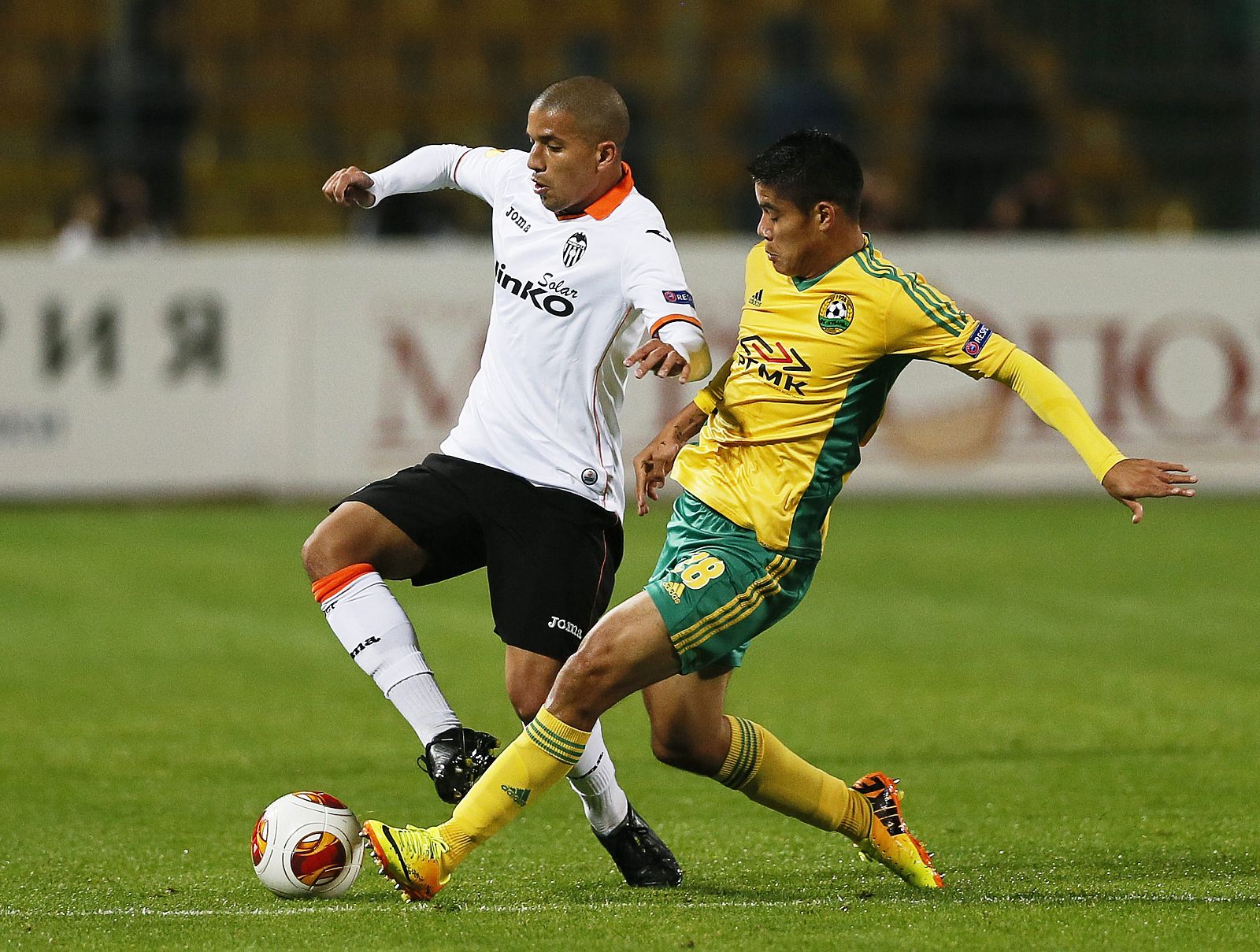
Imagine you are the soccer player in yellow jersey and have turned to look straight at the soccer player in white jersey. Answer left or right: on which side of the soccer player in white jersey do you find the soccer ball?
left

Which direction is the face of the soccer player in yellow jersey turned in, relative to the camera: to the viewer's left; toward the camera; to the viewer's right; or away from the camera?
to the viewer's left

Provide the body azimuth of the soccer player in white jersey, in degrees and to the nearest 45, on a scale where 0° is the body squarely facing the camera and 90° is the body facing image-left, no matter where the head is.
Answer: approximately 45°

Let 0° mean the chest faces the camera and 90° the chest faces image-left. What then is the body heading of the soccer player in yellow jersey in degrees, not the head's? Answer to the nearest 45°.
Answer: approximately 45°

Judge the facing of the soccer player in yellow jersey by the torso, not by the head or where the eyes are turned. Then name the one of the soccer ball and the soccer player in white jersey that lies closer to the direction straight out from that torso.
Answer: the soccer ball

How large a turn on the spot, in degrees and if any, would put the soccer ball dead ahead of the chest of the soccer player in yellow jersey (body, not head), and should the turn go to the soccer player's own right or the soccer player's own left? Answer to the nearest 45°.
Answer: approximately 45° to the soccer player's own right

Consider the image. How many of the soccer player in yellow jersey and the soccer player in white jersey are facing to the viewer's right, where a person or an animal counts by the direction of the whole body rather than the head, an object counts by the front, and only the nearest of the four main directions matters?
0

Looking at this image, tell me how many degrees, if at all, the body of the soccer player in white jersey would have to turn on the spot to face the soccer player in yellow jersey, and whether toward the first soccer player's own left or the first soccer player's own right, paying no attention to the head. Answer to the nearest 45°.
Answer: approximately 90° to the first soccer player's own left
